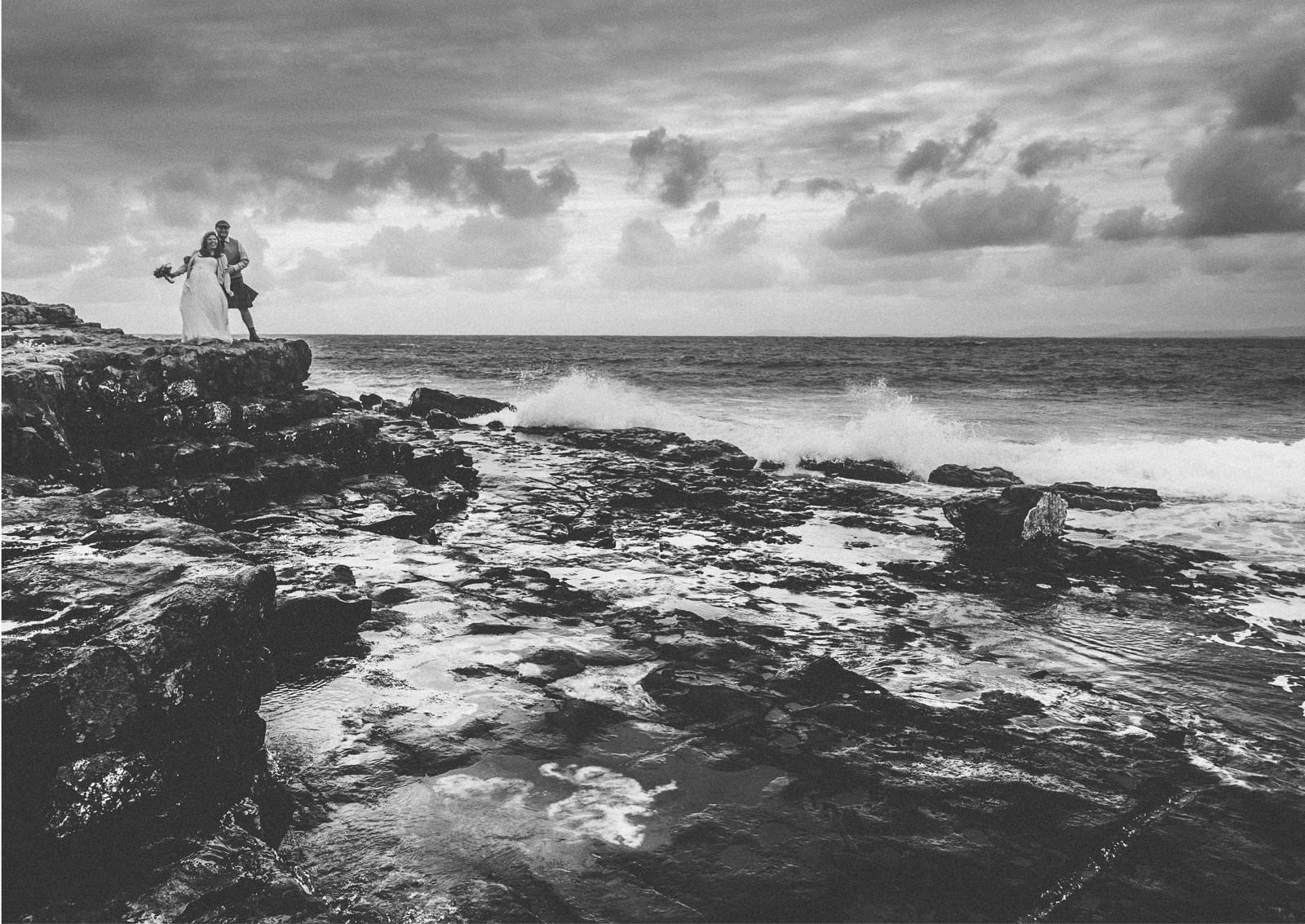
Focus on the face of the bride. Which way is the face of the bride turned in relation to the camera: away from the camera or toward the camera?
toward the camera

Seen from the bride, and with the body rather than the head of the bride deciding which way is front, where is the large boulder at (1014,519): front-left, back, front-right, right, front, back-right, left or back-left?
front-left

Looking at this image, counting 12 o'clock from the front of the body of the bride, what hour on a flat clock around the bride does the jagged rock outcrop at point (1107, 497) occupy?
The jagged rock outcrop is roughly at 10 o'clock from the bride.

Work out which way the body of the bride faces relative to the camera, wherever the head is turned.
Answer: toward the camera

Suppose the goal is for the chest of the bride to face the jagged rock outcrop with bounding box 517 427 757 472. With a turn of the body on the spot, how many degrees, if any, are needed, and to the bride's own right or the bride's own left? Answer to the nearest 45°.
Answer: approximately 90° to the bride's own left

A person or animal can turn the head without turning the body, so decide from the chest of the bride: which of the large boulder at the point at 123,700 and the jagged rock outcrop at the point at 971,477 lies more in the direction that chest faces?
the large boulder

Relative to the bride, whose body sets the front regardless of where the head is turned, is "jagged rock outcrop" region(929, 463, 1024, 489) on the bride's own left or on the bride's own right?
on the bride's own left

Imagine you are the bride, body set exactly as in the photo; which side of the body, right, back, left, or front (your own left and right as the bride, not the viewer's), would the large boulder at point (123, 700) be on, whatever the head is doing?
front
